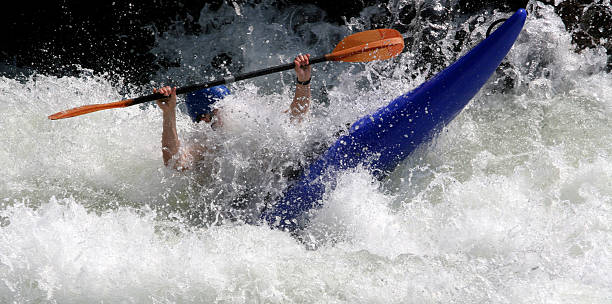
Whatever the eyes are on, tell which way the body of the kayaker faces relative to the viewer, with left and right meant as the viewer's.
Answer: facing the viewer and to the right of the viewer
